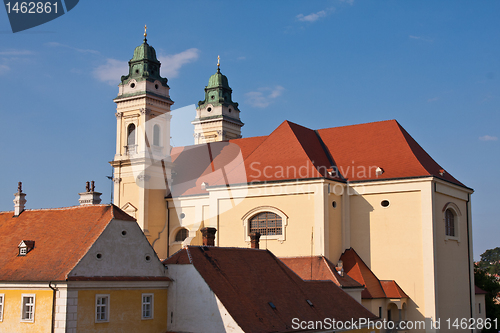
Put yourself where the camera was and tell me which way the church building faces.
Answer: facing away from the viewer and to the left of the viewer
